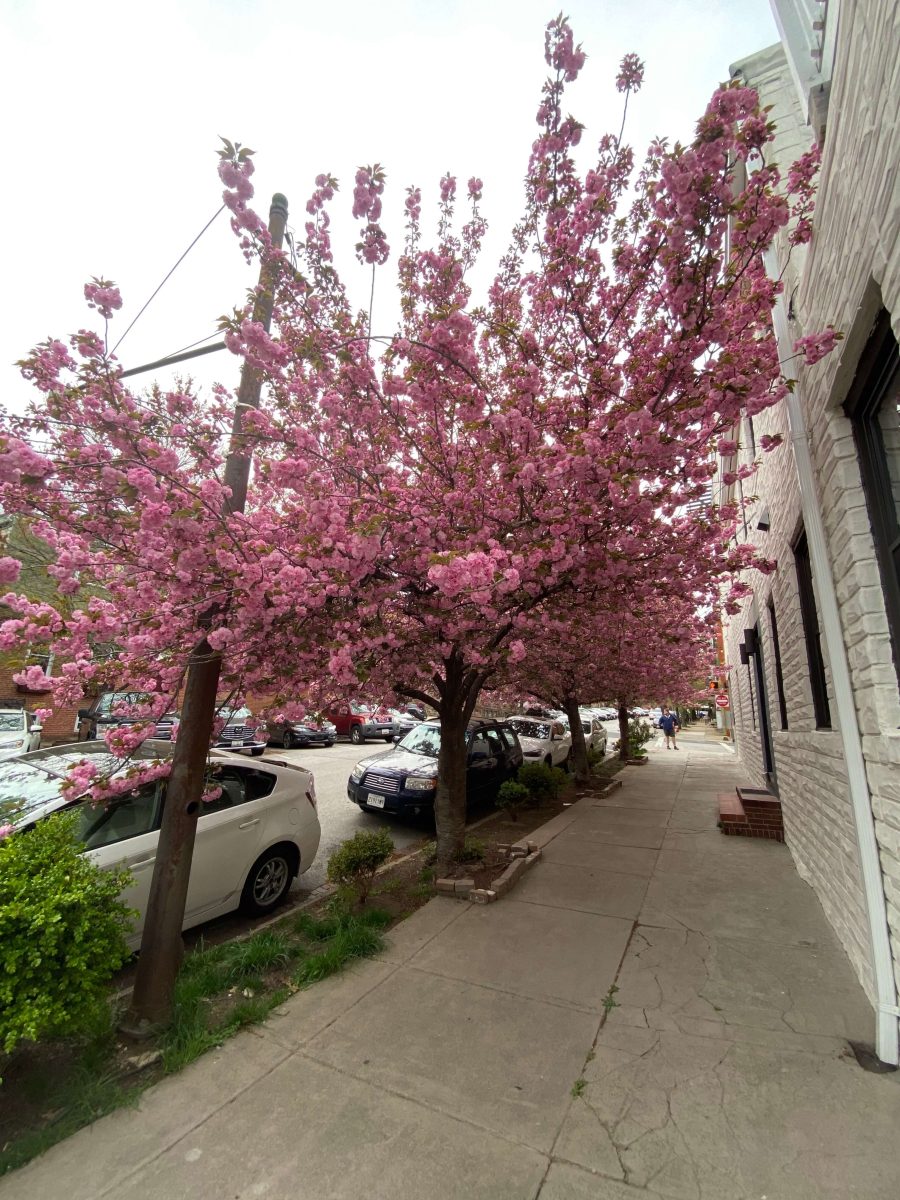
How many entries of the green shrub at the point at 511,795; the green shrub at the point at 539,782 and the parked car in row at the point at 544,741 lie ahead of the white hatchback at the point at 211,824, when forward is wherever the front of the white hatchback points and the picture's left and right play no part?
0

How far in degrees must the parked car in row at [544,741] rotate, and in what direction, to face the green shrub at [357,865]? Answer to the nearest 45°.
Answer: approximately 45° to its left

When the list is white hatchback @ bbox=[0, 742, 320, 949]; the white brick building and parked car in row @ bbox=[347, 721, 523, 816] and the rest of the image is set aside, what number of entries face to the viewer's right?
0

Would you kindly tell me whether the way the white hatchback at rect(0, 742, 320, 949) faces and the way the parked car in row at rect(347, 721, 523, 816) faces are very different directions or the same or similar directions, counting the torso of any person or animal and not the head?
same or similar directions

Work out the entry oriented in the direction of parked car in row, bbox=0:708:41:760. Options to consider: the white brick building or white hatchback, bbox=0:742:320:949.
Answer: the white brick building

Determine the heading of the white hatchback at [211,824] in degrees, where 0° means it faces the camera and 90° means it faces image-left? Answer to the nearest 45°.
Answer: approximately 45°

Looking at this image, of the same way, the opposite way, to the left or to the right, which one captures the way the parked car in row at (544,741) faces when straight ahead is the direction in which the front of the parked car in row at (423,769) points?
the same way

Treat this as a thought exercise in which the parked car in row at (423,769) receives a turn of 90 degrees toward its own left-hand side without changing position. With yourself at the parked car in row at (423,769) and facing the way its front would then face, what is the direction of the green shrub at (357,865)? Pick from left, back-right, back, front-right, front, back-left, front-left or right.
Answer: front-right

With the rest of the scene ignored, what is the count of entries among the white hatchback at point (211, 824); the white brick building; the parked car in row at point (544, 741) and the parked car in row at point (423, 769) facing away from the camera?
0

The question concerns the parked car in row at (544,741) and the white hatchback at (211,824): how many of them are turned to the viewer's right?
0

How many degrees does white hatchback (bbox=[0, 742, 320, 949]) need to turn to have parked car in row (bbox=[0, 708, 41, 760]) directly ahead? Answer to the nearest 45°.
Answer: approximately 135° to its right

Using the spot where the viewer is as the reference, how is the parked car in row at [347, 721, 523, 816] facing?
facing the viewer and to the left of the viewer

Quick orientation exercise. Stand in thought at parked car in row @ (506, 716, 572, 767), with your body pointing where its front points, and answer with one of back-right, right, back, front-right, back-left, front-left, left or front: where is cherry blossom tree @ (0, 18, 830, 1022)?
front-left

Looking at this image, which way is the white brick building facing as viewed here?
to the viewer's left

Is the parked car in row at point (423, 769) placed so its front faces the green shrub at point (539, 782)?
no

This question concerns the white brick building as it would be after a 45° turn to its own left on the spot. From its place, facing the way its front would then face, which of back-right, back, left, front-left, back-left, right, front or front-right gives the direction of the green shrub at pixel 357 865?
front-right

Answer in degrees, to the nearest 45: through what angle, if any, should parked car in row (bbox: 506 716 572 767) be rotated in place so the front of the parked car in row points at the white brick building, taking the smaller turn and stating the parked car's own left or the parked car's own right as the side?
approximately 45° to the parked car's own left

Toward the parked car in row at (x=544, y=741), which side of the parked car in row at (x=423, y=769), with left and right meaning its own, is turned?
back

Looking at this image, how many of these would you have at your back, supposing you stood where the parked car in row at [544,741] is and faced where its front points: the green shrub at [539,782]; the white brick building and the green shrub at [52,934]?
0

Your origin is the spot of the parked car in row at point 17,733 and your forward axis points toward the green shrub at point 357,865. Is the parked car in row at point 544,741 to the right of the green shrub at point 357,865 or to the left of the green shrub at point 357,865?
left

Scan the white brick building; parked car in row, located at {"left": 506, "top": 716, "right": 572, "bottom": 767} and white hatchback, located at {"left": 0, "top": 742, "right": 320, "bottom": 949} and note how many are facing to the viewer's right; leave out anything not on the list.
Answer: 0
